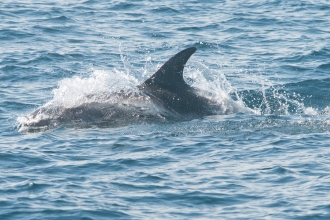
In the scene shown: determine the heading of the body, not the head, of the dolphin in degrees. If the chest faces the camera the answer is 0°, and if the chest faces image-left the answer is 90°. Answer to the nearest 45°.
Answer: approximately 90°
